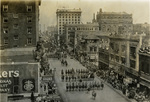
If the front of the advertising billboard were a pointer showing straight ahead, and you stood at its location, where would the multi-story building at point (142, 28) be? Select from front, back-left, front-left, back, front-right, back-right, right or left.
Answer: left

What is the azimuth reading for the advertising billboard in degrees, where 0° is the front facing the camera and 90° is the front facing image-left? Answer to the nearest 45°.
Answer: approximately 0°

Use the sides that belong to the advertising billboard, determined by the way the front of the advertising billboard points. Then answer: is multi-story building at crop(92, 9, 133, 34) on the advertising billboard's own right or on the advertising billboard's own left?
on the advertising billboard's own left
